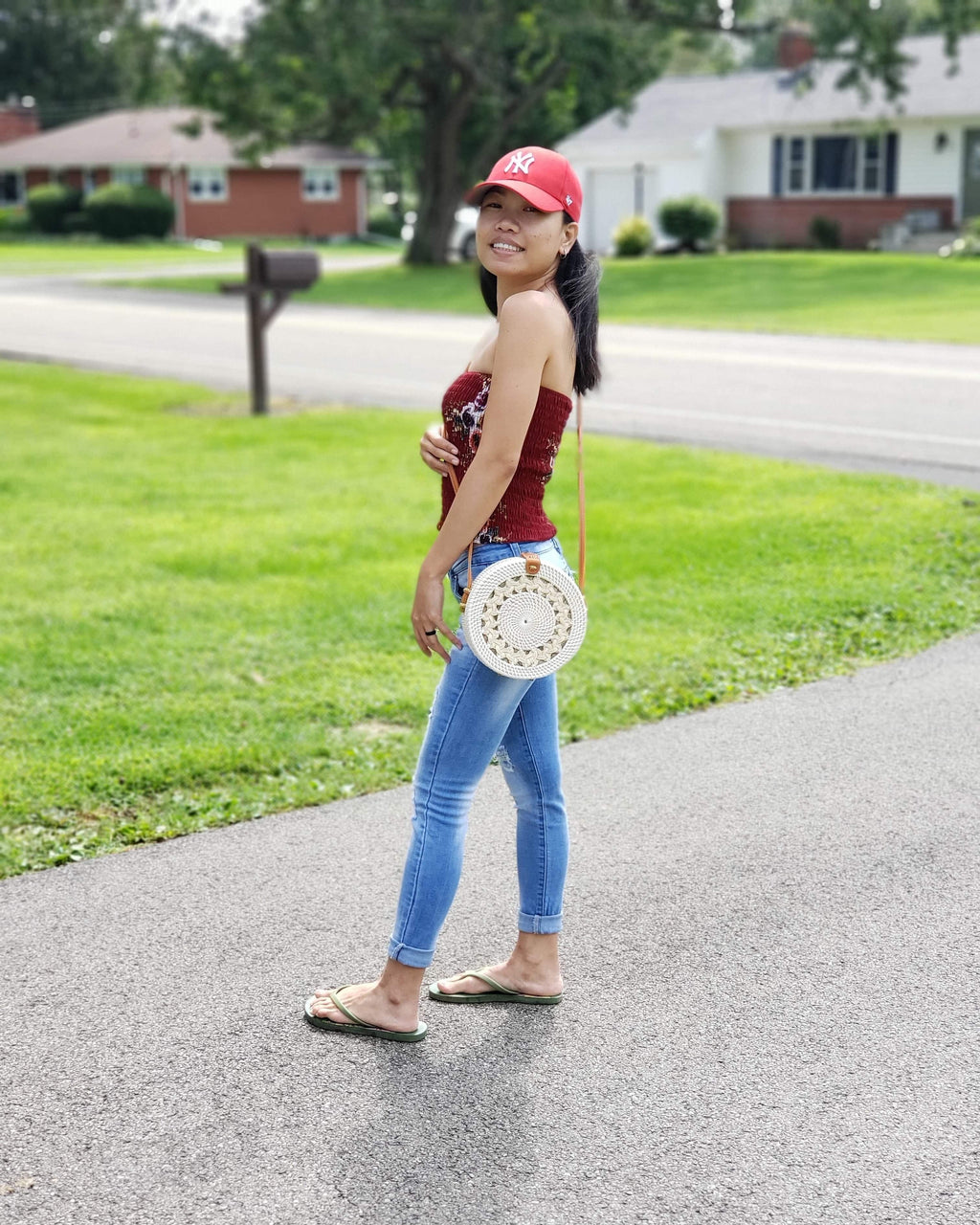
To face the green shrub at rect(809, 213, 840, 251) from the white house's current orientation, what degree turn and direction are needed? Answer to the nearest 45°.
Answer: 0° — it already faces it

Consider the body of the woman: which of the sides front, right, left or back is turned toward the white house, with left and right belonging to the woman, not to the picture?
right

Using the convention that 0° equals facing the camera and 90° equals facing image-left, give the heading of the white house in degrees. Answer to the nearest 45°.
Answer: approximately 0°

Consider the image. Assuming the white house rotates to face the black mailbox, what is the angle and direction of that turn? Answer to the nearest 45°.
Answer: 0° — it already faces it

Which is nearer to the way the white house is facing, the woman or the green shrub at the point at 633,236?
the woman

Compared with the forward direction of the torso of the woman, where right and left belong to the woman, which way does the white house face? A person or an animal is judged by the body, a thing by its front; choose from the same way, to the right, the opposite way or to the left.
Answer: to the left

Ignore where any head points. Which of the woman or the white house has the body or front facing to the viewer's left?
the woman

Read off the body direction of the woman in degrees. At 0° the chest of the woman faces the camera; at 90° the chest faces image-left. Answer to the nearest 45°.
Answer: approximately 90°

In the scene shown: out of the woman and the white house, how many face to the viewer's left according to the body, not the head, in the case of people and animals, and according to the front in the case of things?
1

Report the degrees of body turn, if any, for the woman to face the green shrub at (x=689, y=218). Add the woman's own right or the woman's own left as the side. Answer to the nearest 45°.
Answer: approximately 90° to the woman's own right
